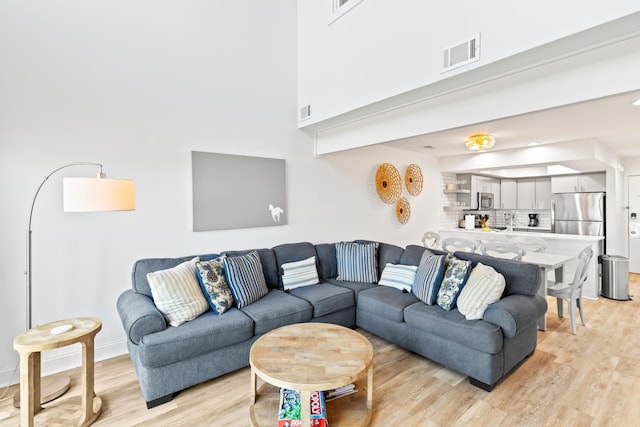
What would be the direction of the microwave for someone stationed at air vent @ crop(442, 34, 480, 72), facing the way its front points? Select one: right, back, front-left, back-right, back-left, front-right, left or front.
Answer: back-right

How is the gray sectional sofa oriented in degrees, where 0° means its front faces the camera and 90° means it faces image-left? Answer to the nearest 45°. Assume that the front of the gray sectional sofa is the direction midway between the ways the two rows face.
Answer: approximately 0°

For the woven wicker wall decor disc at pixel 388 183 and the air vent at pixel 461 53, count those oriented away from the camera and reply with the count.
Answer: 0

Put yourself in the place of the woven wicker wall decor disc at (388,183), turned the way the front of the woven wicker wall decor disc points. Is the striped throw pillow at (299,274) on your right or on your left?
on your right

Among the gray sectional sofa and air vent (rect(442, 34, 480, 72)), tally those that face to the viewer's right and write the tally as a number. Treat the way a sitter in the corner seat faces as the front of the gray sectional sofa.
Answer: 0

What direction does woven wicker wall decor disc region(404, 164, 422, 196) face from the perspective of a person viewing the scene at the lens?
facing the viewer and to the right of the viewer

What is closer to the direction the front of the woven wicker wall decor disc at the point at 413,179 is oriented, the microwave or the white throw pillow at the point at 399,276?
the white throw pillow
